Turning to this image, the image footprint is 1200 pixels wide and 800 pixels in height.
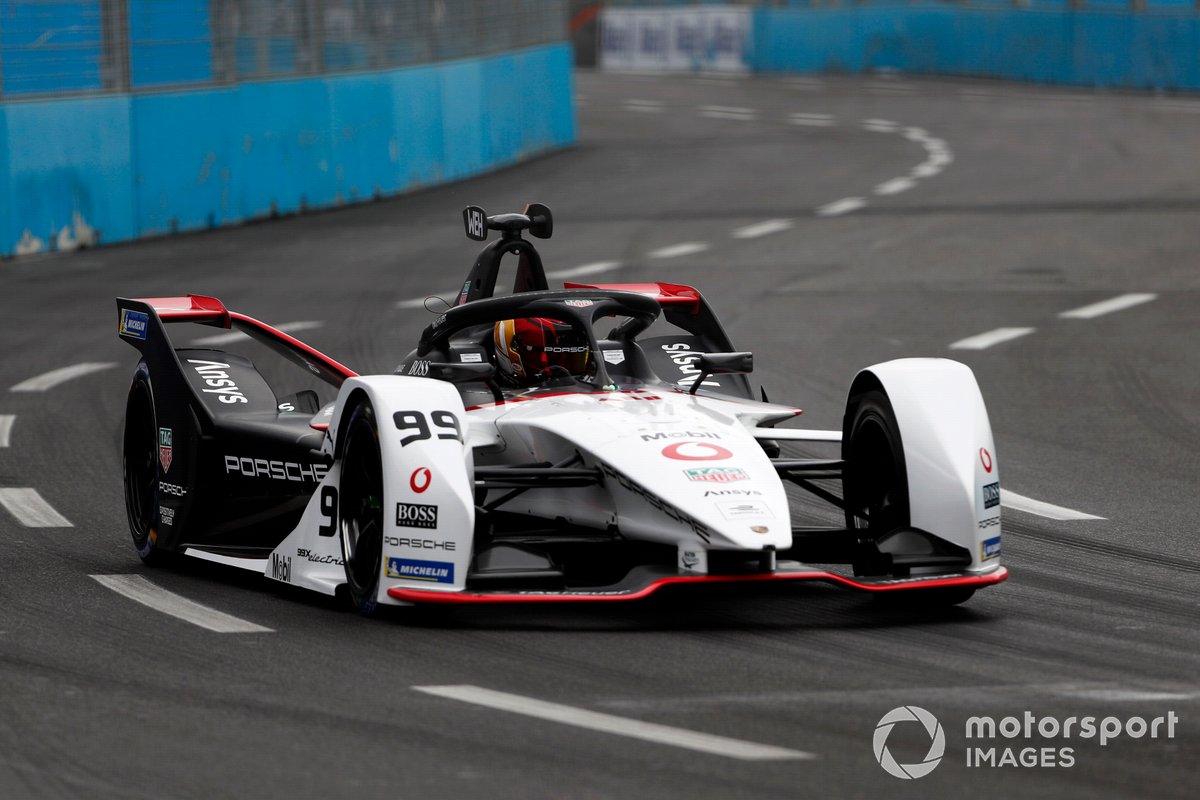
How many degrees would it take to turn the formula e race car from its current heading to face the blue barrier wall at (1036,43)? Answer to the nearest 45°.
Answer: approximately 135° to its left

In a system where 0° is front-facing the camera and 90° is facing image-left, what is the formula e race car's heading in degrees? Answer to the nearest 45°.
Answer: approximately 315°

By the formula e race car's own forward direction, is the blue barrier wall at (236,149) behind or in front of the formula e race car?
behind
